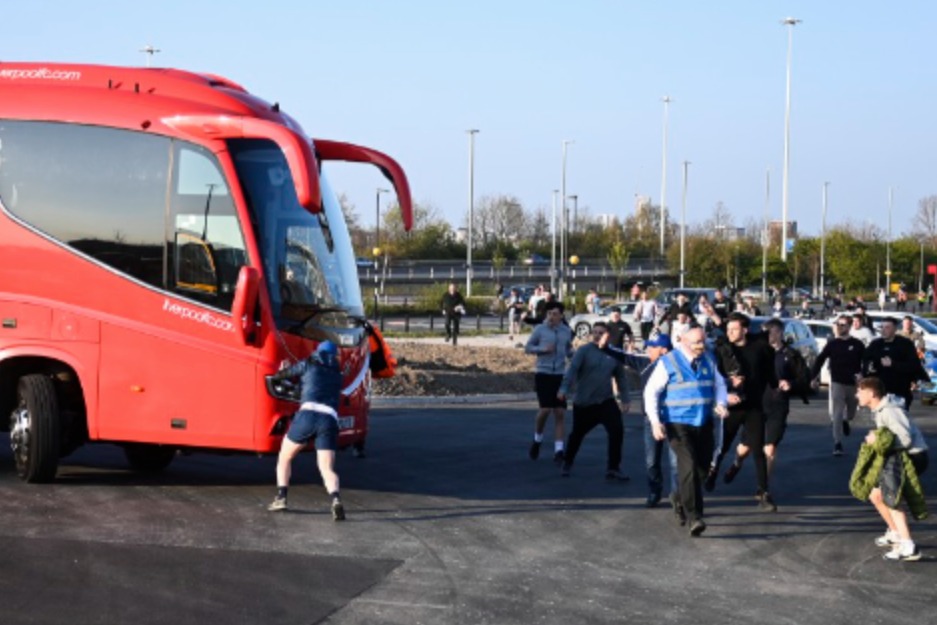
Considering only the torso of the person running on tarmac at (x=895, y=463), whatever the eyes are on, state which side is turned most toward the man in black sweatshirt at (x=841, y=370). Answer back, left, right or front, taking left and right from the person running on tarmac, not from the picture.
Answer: right

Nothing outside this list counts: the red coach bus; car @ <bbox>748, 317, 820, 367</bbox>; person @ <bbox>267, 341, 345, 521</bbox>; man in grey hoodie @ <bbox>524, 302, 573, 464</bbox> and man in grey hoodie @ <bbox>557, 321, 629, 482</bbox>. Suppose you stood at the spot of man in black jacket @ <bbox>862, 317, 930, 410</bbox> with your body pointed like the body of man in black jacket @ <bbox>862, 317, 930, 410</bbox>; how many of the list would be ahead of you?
4

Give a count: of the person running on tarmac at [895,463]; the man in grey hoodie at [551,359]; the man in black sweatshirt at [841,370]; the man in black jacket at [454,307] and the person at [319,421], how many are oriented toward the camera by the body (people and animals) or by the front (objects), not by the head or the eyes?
3

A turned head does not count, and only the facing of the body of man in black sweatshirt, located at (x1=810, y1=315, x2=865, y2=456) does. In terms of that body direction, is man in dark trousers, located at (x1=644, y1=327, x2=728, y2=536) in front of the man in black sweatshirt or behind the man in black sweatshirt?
in front

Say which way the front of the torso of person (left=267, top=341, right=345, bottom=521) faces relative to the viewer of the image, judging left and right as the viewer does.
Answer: facing away from the viewer and to the left of the viewer

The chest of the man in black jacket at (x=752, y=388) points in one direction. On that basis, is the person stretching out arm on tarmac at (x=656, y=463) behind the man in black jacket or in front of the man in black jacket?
in front

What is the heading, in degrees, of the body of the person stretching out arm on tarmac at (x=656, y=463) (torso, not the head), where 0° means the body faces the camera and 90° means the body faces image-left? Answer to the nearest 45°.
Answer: approximately 45°

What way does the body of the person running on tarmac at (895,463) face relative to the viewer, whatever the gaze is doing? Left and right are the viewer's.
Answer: facing to the left of the viewer

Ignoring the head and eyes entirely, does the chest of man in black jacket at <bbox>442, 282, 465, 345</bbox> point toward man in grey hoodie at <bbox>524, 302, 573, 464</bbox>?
yes

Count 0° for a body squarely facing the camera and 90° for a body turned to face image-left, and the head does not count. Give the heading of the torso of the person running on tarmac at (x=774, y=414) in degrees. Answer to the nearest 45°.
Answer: approximately 45°
